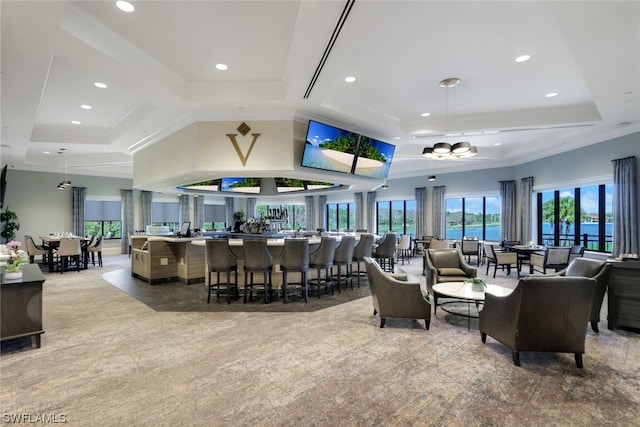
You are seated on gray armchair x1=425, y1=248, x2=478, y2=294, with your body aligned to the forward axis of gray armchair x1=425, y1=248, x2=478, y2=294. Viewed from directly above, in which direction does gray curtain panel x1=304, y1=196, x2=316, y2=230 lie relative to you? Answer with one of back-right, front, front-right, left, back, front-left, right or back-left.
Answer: back

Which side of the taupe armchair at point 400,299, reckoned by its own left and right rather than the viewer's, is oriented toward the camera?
right

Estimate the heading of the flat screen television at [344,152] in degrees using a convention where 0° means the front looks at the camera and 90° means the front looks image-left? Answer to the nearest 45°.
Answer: approximately 315°

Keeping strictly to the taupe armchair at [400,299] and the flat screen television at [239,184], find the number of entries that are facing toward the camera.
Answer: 1

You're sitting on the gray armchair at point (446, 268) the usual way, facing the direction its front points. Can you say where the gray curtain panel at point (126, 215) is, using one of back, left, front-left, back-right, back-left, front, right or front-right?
back-right

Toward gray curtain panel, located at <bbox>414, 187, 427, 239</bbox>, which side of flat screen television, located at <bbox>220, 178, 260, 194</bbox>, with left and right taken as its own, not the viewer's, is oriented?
left

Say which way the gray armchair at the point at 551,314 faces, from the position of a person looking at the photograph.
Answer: facing away from the viewer and to the left of the viewer

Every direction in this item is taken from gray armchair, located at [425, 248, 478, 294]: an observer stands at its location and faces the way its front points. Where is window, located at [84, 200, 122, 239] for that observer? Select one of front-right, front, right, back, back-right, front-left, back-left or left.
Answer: back-right

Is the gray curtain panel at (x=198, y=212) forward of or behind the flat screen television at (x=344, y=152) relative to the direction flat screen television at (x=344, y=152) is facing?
behind

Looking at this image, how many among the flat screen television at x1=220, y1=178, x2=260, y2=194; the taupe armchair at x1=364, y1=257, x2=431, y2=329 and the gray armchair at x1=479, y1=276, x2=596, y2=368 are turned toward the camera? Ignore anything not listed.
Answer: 1

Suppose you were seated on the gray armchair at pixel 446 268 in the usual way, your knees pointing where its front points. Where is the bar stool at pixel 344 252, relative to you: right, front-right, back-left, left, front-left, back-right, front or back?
back-right

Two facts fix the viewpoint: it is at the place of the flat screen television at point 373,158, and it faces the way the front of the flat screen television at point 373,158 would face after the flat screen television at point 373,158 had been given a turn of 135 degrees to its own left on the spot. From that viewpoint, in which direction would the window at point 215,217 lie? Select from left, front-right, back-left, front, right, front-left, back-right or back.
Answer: front-left

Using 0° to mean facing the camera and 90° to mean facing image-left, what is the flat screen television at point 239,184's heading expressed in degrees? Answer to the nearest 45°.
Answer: approximately 0°

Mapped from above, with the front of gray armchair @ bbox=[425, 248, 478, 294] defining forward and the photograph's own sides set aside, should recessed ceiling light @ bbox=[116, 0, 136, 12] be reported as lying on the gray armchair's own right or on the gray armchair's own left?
on the gray armchair's own right

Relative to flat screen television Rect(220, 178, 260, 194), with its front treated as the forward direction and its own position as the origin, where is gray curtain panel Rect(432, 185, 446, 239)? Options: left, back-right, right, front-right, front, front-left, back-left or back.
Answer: left

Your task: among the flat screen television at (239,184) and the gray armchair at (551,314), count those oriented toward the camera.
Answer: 1
